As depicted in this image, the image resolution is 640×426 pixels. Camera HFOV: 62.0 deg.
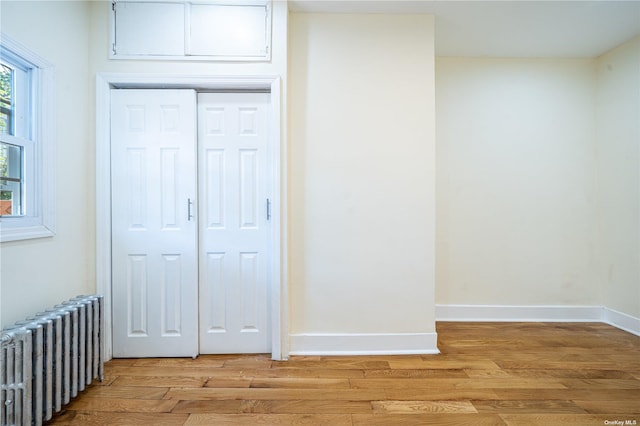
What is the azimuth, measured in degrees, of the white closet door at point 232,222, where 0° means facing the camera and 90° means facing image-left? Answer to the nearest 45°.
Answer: approximately 0°

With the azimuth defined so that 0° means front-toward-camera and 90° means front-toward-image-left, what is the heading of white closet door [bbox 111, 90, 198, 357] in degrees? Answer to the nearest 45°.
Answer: approximately 0°

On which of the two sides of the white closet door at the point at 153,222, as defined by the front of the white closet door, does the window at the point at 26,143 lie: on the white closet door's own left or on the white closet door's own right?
on the white closet door's own right

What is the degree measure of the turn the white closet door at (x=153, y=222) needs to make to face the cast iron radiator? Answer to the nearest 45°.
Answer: approximately 45° to its right

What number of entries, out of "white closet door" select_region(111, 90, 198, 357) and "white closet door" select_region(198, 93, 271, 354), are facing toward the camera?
2
